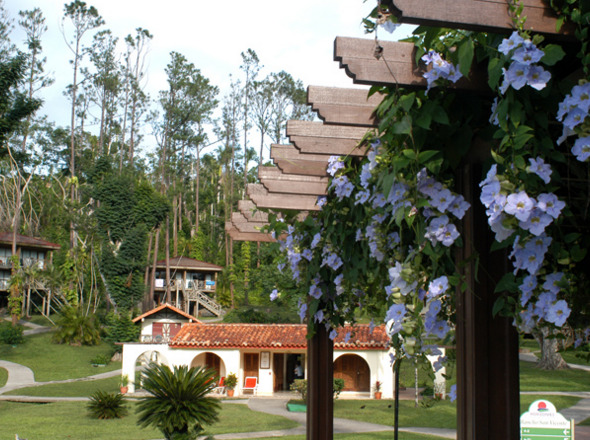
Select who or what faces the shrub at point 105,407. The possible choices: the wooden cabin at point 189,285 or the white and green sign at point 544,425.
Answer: the wooden cabin

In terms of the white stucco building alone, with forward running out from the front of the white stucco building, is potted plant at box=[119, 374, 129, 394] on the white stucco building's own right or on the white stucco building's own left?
on the white stucco building's own right

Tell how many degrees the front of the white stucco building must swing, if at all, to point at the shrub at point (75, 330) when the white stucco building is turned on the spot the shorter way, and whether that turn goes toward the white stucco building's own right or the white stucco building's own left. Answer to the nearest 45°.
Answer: approximately 135° to the white stucco building's own right

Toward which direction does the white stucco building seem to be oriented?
toward the camera

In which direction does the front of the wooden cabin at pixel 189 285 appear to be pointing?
toward the camera

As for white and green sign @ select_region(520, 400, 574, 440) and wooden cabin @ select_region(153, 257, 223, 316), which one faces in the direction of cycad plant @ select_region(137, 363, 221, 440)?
the wooden cabin

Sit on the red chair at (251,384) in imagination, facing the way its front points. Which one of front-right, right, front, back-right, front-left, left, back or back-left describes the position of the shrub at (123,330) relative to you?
right

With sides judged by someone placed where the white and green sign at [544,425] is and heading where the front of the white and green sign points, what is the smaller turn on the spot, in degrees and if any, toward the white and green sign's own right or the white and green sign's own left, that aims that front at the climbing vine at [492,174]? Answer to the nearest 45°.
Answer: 0° — it already faces it

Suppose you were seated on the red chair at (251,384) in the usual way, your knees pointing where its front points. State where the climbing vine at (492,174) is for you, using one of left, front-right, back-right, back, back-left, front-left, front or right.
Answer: front-left

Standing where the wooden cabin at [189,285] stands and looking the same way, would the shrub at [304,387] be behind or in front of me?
in front

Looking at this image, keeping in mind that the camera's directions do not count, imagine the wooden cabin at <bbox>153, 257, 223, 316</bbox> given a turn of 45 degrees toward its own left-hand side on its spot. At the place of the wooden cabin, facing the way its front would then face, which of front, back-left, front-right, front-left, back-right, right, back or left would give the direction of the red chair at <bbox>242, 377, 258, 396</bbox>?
front-right

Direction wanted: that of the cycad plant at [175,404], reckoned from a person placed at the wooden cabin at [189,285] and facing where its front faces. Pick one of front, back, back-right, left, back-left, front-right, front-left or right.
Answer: front

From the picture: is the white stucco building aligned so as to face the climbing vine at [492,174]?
yes

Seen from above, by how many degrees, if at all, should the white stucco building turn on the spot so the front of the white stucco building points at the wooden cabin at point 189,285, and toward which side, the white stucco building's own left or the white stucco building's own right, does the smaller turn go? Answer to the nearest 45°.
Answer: approximately 180°
